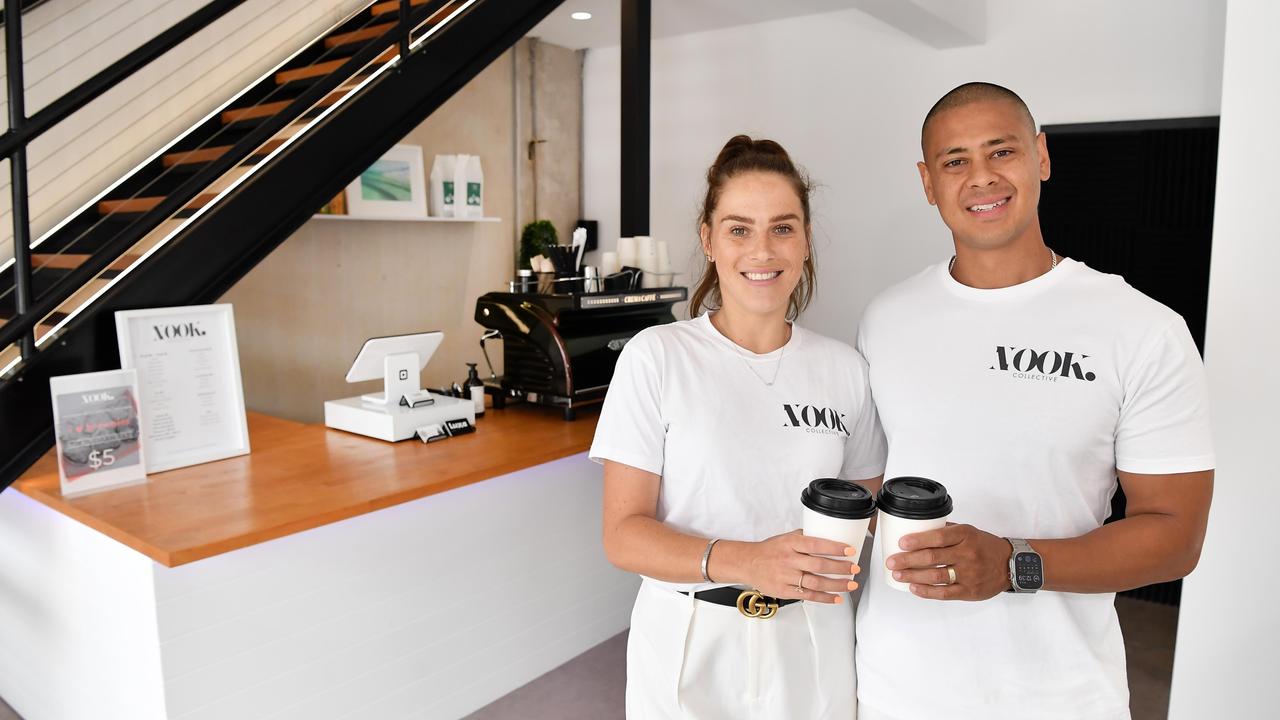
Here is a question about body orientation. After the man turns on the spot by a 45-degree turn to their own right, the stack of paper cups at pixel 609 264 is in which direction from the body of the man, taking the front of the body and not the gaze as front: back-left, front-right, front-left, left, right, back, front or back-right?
right

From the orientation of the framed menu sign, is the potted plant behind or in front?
behind

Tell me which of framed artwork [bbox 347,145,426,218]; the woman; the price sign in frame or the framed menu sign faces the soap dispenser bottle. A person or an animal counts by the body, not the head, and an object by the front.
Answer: the framed artwork

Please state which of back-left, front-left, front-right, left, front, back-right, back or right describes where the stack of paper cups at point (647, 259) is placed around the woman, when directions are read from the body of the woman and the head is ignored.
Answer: back

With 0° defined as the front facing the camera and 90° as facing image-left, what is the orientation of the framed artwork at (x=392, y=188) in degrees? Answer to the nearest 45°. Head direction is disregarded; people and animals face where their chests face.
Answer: approximately 0°

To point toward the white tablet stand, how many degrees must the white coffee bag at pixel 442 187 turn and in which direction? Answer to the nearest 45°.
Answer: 0° — it already faces it

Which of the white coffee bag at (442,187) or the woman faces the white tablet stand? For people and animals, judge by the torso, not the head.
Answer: the white coffee bag
